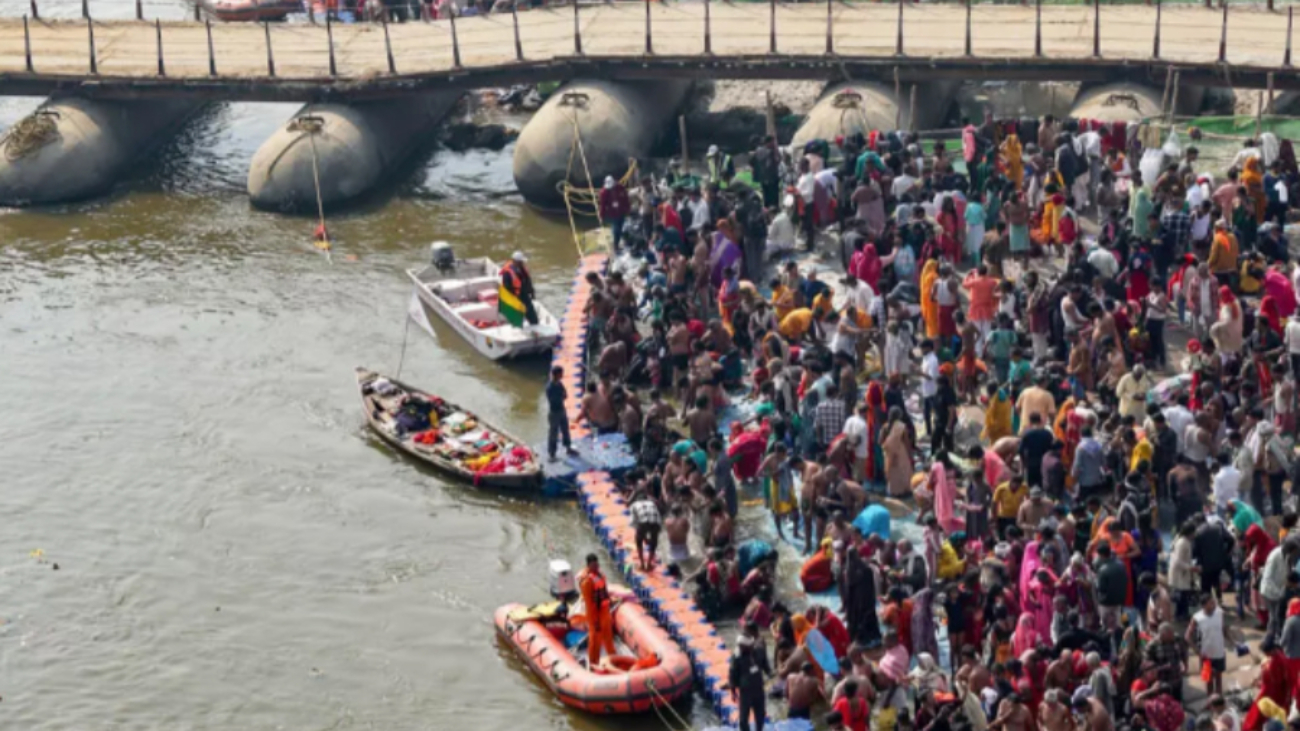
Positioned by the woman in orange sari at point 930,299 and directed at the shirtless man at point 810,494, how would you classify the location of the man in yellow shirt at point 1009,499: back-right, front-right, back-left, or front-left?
front-left

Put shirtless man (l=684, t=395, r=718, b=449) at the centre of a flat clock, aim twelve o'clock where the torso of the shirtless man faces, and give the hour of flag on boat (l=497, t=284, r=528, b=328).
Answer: The flag on boat is roughly at 11 o'clock from the shirtless man.

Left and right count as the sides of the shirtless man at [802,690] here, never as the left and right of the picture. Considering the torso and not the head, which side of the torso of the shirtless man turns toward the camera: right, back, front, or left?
back

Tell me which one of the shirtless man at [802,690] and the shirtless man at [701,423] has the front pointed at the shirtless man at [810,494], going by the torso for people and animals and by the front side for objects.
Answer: the shirtless man at [802,690]

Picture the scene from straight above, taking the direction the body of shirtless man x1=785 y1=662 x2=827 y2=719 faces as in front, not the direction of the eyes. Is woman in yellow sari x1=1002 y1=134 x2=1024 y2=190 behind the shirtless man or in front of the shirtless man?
in front

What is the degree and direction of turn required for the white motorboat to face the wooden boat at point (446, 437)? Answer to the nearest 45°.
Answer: approximately 45° to its right

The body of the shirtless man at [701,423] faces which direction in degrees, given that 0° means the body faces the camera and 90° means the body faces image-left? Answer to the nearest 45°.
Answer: approximately 180°
